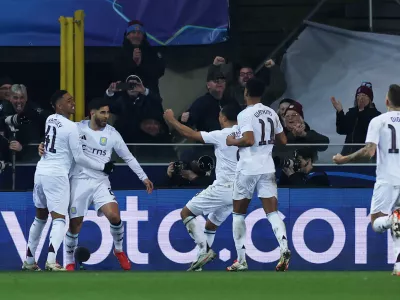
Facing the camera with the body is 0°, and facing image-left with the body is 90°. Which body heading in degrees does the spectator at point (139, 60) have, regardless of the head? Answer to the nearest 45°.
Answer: approximately 0°

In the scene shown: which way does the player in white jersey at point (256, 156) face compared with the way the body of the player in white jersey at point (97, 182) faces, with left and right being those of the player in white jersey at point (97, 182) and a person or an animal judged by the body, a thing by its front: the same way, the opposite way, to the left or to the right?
the opposite way
